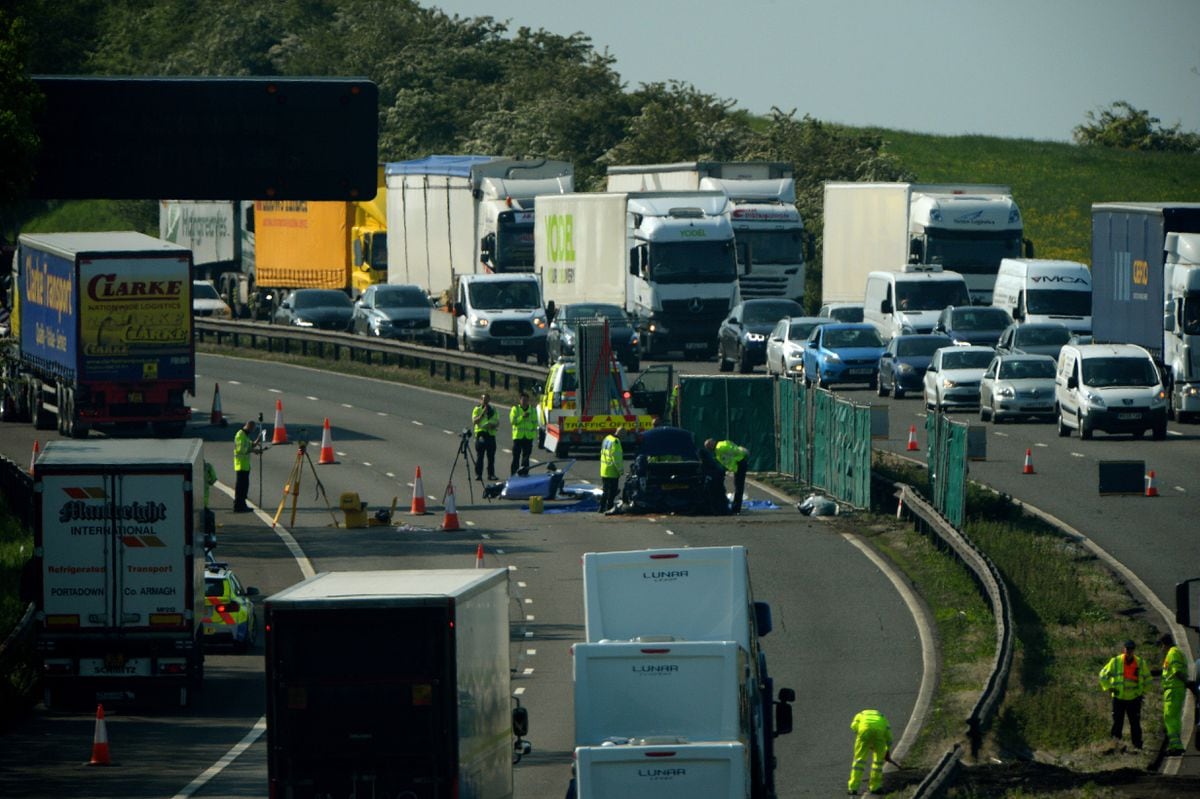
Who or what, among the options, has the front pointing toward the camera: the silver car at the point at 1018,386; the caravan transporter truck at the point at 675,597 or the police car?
the silver car

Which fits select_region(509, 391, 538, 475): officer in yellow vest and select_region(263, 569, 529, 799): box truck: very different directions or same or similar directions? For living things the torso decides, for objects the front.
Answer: very different directions

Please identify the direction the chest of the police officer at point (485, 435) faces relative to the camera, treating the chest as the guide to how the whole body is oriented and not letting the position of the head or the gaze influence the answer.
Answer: toward the camera

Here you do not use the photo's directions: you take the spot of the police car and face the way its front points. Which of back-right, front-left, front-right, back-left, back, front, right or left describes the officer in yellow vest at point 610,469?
front-right

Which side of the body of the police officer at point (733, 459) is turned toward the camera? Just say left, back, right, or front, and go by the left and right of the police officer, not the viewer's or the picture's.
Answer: left

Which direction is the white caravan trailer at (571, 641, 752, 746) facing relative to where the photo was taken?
away from the camera

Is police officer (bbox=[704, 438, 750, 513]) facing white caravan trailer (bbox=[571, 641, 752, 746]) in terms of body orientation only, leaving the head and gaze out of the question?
no

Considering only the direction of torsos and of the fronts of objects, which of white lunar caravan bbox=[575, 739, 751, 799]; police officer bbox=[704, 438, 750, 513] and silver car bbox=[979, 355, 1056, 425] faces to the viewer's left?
the police officer

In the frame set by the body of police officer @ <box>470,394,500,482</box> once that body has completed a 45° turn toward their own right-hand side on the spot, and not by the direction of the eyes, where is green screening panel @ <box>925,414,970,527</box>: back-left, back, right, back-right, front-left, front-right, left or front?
left

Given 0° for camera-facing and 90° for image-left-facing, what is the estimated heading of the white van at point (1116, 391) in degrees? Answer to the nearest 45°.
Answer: approximately 0°

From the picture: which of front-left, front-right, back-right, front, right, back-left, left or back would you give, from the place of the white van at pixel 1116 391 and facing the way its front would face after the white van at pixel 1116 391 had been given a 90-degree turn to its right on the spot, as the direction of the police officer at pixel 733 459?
front-left

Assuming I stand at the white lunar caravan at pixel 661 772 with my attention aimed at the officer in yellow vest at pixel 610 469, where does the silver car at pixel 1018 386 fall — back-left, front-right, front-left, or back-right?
front-right

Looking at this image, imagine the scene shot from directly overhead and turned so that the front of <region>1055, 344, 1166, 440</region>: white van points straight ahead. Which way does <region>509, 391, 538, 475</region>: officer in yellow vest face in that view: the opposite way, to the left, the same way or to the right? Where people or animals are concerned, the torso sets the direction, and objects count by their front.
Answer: the same way

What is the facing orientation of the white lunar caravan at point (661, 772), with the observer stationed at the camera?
facing away from the viewer

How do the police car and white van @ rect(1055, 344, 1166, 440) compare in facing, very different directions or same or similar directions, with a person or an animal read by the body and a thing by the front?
very different directions

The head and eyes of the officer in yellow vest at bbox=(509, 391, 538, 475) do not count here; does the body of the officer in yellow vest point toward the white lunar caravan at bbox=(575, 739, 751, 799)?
yes

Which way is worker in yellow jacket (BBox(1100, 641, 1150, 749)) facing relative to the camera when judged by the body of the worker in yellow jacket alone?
toward the camera

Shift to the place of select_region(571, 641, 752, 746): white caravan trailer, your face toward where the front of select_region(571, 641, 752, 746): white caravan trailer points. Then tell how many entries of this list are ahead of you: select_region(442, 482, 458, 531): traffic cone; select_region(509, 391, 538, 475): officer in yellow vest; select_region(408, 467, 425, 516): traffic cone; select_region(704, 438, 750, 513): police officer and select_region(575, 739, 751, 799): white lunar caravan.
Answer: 4

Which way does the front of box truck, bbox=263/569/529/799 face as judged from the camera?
facing away from the viewer

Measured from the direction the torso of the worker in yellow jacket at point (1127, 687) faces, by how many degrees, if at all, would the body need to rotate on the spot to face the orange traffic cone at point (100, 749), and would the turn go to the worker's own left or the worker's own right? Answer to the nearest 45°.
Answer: approximately 90° to the worker's own right

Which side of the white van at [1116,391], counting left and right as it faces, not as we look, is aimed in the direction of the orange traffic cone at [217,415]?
right
